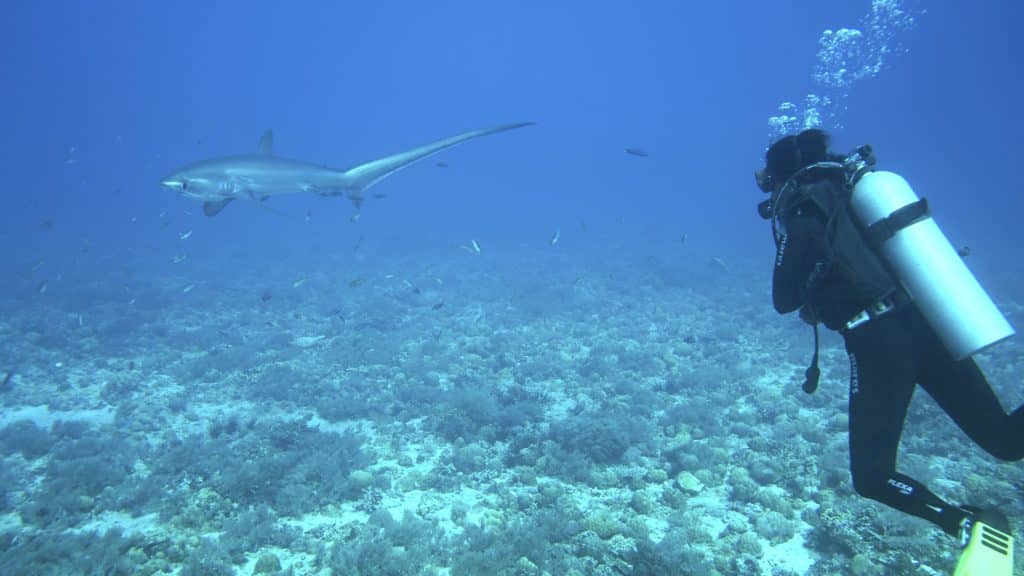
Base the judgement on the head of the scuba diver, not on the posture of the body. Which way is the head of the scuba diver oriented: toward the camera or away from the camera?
away from the camera

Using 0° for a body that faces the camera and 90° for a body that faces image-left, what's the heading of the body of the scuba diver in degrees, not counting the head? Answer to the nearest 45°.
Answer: approximately 135°
